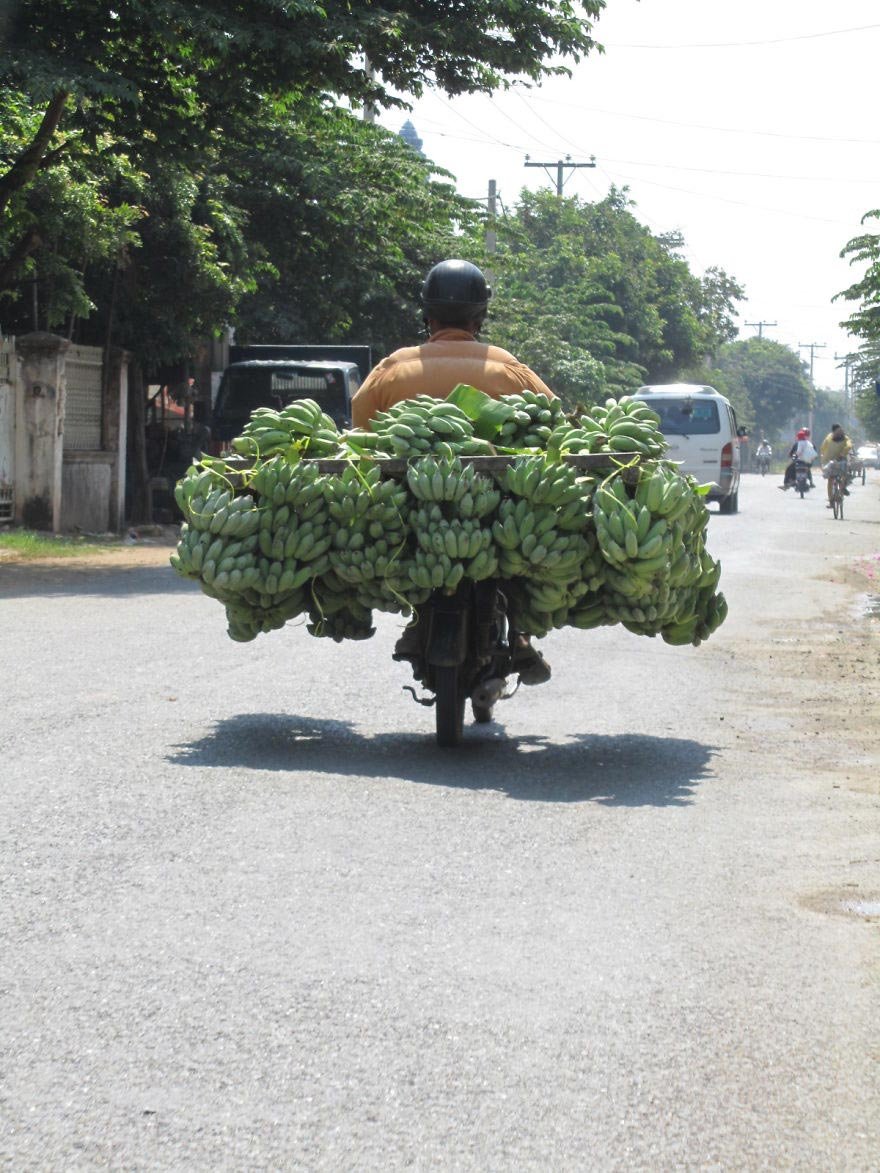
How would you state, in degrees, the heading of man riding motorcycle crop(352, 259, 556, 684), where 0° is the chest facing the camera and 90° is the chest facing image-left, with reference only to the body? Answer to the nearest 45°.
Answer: approximately 180°

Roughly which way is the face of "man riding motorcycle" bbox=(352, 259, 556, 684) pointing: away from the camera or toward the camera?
away from the camera

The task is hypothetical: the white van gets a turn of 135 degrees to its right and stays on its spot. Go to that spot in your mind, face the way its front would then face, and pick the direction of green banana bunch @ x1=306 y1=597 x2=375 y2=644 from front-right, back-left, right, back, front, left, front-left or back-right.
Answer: front-right

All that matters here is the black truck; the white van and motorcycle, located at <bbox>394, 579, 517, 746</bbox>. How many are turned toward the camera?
1

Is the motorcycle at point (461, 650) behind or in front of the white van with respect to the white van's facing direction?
behind

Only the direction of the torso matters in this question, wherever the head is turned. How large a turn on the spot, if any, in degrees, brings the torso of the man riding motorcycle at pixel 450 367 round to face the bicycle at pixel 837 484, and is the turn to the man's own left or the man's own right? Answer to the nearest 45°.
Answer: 0° — they already face it

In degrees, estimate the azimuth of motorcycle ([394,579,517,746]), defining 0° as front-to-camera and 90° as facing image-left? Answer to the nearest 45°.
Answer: approximately 180°

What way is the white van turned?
away from the camera

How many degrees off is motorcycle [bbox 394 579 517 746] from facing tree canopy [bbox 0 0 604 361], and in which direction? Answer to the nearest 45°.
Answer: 0° — it already faces it

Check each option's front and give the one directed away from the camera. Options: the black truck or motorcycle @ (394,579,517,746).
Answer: the motorcycle

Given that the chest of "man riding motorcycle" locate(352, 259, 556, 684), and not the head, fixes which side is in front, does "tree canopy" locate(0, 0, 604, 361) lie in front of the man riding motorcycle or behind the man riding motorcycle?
in front

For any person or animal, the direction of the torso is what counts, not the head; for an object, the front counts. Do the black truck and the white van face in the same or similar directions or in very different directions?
very different directions
